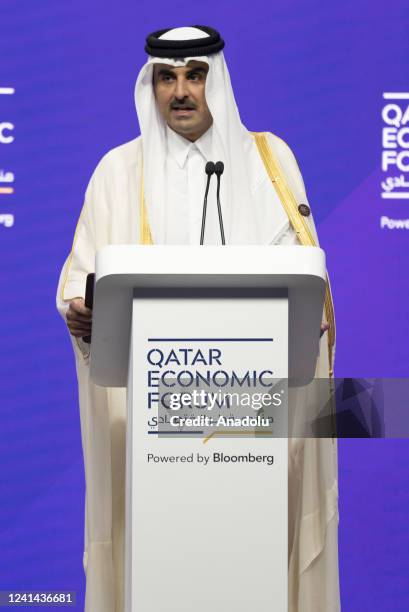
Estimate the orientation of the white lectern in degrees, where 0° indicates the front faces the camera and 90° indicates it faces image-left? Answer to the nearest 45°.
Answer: approximately 0°

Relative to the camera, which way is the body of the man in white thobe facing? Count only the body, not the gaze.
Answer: toward the camera

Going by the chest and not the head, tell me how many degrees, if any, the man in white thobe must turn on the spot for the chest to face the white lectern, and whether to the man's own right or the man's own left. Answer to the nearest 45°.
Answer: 0° — they already face it

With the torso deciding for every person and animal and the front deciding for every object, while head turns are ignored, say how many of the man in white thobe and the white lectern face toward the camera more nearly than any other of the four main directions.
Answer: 2

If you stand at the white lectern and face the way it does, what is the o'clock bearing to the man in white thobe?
The man in white thobe is roughly at 6 o'clock from the white lectern.
